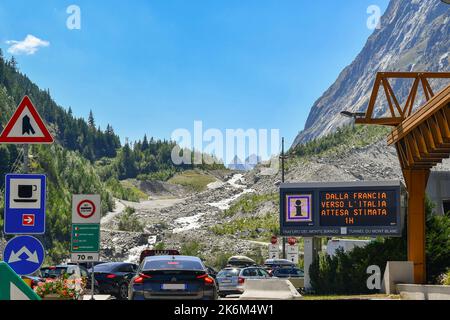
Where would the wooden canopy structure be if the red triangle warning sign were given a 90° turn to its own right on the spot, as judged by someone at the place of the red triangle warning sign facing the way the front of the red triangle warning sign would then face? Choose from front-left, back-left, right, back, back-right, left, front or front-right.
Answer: back-right

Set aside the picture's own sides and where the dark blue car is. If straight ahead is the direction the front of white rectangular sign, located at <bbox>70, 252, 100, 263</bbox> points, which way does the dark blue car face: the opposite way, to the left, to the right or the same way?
the opposite way

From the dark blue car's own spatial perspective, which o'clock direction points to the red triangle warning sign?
The red triangle warning sign is roughly at 7 o'clock from the dark blue car.

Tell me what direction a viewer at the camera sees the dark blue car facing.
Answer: facing away from the viewer

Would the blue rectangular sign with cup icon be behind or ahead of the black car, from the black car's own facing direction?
behind

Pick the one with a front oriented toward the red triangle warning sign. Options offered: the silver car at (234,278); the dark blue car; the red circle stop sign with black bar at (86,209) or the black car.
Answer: the red circle stop sign with black bar

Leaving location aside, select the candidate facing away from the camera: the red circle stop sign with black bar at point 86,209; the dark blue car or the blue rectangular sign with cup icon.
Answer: the dark blue car

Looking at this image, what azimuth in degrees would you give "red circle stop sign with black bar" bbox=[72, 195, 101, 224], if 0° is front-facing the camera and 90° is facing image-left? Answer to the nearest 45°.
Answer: approximately 0°

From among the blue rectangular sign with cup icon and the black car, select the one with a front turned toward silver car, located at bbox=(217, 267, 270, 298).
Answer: the black car

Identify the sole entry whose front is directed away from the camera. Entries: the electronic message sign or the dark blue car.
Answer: the dark blue car

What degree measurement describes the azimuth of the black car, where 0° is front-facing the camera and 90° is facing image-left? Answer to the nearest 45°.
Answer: approximately 225°

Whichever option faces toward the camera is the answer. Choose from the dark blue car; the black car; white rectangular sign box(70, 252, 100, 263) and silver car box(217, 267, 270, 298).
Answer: the white rectangular sign
